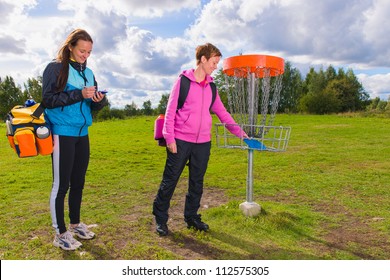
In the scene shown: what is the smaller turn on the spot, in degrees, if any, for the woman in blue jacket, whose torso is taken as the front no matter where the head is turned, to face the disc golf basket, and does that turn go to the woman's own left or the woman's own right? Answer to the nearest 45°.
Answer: approximately 45° to the woman's own left

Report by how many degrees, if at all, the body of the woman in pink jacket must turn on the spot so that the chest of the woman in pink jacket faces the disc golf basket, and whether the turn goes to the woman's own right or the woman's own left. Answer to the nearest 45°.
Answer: approximately 90° to the woman's own left

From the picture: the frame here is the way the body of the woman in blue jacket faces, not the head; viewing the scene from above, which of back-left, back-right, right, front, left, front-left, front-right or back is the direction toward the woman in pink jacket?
front-left

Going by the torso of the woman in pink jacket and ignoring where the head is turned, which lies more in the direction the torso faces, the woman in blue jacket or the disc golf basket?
the disc golf basket

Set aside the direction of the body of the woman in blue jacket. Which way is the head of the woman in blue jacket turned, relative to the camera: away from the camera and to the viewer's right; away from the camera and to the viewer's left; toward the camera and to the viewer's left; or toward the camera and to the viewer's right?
toward the camera and to the viewer's right

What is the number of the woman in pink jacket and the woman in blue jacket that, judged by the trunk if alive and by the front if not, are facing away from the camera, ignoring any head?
0

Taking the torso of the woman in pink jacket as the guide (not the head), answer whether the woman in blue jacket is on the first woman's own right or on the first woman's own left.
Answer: on the first woman's own right

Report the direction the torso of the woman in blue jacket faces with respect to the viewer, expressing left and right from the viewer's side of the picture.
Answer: facing the viewer and to the right of the viewer
